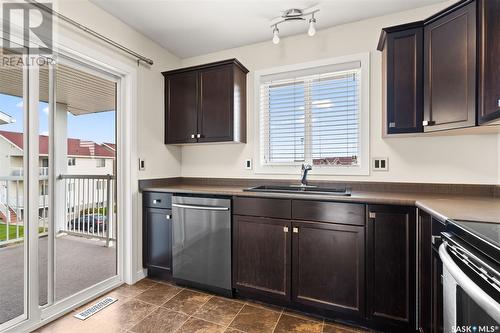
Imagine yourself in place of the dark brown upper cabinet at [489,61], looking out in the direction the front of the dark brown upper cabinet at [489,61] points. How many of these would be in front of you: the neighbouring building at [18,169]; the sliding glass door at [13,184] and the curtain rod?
3

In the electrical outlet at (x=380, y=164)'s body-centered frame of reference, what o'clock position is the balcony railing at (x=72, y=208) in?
The balcony railing is roughly at 2 o'clock from the electrical outlet.

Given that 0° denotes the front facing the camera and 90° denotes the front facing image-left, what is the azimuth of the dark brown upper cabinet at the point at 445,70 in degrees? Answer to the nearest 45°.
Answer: approximately 45°

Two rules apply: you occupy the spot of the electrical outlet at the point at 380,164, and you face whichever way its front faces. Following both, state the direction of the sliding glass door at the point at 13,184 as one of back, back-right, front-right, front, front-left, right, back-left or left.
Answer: front-right

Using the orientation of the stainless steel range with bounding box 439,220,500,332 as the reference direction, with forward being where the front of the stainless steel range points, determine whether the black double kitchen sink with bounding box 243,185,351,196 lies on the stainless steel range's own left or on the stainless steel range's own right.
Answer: on the stainless steel range's own right

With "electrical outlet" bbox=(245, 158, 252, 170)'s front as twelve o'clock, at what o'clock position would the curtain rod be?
The curtain rod is roughly at 2 o'clock from the electrical outlet.

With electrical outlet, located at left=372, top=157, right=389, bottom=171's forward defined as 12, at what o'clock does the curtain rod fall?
The curtain rod is roughly at 2 o'clock from the electrical outlet.

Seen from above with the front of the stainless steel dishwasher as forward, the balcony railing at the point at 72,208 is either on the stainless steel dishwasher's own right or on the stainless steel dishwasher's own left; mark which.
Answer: on the stainless steel dishwasher's own right

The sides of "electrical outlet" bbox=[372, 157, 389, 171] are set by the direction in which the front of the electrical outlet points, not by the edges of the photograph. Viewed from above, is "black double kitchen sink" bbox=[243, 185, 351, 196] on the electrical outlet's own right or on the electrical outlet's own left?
on the electrical outlet's own right

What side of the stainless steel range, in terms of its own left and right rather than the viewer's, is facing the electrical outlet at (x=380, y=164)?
right

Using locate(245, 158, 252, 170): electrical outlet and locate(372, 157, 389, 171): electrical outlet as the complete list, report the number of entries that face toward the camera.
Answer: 2

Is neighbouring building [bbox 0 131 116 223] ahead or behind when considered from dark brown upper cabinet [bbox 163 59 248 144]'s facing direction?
behind
